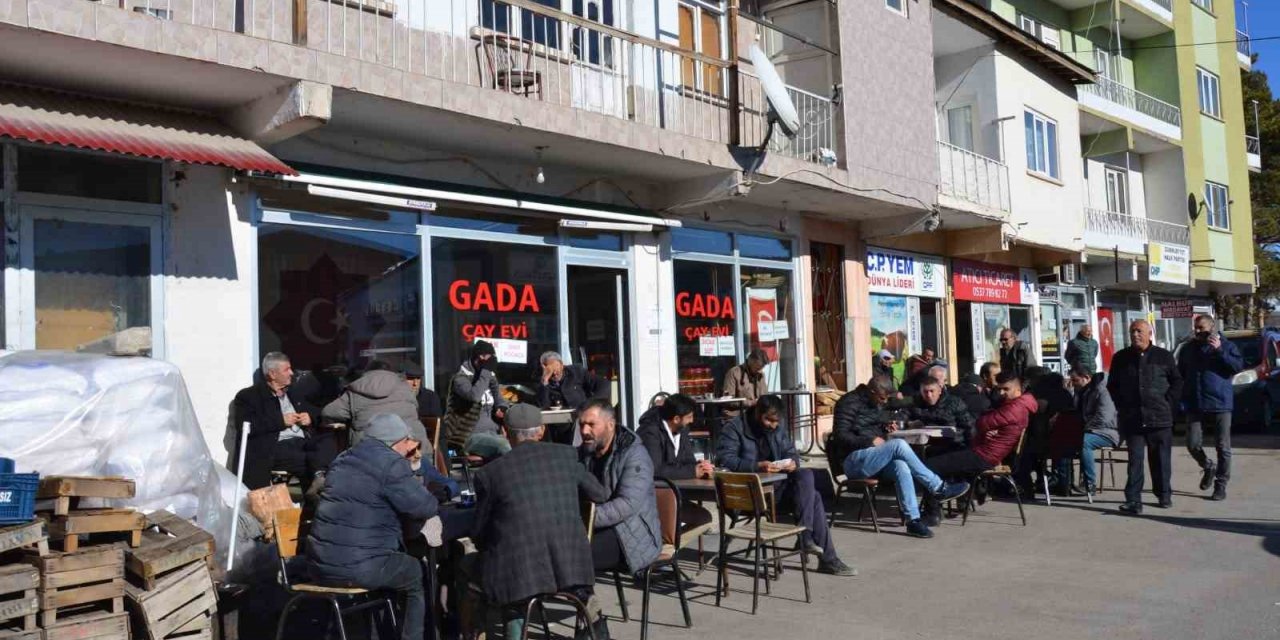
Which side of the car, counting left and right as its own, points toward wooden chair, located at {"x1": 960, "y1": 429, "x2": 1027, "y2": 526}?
front

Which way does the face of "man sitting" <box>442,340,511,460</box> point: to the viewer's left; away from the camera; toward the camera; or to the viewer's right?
toward the camera

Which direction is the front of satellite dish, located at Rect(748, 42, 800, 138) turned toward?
to the viewer's right

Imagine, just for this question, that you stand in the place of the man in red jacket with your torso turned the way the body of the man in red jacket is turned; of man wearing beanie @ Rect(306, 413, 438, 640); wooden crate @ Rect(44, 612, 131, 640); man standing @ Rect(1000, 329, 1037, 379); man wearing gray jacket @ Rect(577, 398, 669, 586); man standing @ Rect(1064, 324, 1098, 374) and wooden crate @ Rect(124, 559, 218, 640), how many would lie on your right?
2

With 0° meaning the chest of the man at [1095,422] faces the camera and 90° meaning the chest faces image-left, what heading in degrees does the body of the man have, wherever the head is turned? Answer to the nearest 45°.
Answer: approximately 90°

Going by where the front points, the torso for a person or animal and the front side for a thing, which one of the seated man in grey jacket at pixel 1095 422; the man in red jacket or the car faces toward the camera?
the car

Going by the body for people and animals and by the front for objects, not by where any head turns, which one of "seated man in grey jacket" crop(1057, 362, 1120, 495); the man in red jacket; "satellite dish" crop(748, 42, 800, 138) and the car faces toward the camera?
the car

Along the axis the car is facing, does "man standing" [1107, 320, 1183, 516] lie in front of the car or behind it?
in front

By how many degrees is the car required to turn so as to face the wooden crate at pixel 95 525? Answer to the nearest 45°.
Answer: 0° — it already faces it

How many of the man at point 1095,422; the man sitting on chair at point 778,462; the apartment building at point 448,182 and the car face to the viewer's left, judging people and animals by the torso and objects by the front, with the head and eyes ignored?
1

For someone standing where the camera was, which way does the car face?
facing the viewer

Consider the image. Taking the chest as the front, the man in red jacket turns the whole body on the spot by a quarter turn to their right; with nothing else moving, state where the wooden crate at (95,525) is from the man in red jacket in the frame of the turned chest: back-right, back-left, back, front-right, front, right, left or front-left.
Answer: back-left

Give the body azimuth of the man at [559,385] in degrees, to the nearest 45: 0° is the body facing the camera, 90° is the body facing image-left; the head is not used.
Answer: approximately 45°

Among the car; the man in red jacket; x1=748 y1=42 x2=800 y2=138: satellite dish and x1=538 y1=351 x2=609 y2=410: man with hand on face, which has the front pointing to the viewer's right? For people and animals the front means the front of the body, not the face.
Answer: the satellite dish

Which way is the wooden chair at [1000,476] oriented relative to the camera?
to the viewer's left

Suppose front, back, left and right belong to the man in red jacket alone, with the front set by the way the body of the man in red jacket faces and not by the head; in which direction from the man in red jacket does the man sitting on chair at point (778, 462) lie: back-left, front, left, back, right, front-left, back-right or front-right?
front-left

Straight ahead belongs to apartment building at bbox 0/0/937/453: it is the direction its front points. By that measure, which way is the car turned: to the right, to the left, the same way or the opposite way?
to the right
